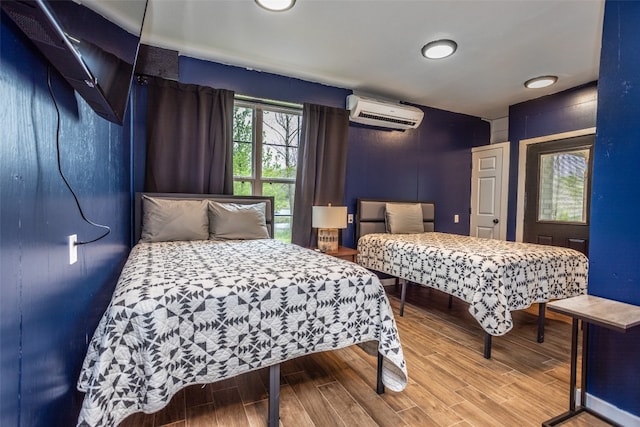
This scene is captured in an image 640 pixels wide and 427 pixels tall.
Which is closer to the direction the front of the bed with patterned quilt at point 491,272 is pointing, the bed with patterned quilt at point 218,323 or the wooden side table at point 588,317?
the wooden side table

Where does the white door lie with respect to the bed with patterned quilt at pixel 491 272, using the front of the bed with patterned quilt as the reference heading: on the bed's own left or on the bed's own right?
on the bed's own left

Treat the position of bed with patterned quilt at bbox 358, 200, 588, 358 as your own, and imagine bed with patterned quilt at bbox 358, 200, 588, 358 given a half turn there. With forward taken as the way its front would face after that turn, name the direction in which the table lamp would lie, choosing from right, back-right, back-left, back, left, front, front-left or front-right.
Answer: front-left

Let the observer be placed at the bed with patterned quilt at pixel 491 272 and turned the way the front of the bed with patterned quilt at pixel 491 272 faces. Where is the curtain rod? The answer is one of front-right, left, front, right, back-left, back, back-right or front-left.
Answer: back-right

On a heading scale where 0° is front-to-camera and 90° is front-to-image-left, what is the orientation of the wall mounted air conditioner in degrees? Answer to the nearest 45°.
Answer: approximately 315°

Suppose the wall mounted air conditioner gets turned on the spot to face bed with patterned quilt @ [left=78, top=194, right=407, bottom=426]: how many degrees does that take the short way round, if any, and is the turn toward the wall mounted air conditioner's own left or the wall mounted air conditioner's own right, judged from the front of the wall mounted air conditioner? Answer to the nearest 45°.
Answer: approximately 45° to the wall mounted air conditioner's own right

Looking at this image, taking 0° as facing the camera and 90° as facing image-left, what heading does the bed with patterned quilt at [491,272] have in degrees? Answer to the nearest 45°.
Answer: approximately 315°

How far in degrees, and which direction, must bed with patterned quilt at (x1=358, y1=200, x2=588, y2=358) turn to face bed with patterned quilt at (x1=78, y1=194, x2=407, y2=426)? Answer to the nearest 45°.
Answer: approximately 90° to its right

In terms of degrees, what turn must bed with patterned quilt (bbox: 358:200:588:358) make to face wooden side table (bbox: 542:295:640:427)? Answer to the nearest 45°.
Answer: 0° — it already faces it
